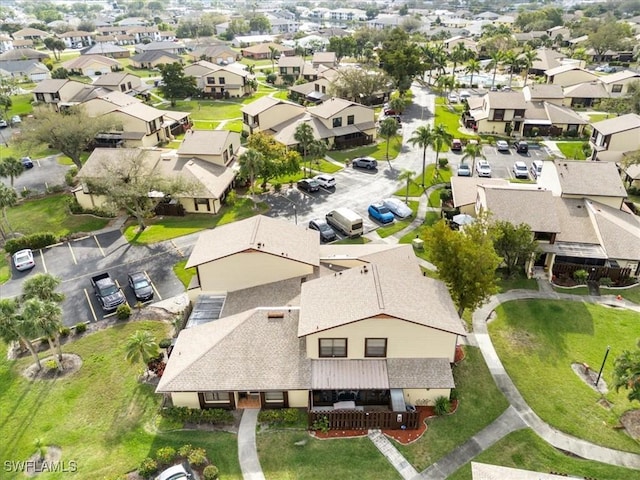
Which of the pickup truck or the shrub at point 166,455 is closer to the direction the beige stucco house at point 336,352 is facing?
the shrub

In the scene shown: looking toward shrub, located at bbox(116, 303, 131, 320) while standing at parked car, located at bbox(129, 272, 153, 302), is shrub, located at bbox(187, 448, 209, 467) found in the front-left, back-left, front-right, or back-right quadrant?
front-left

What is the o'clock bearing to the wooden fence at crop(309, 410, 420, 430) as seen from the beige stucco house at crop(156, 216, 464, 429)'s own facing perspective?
The wooden fence is roughly at 11 o'clock from the beige stucco house.

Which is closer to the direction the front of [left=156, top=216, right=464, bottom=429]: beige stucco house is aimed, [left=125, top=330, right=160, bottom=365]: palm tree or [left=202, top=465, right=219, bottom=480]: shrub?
the shrub

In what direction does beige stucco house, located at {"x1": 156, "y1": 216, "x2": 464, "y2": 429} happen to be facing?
toward the camera

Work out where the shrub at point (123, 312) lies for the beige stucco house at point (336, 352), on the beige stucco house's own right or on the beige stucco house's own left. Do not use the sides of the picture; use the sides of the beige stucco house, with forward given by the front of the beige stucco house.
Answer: on the beige stucco house's own right

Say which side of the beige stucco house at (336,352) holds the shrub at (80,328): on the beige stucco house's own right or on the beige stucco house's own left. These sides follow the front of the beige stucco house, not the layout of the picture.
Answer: on the beige stucco house's own right
